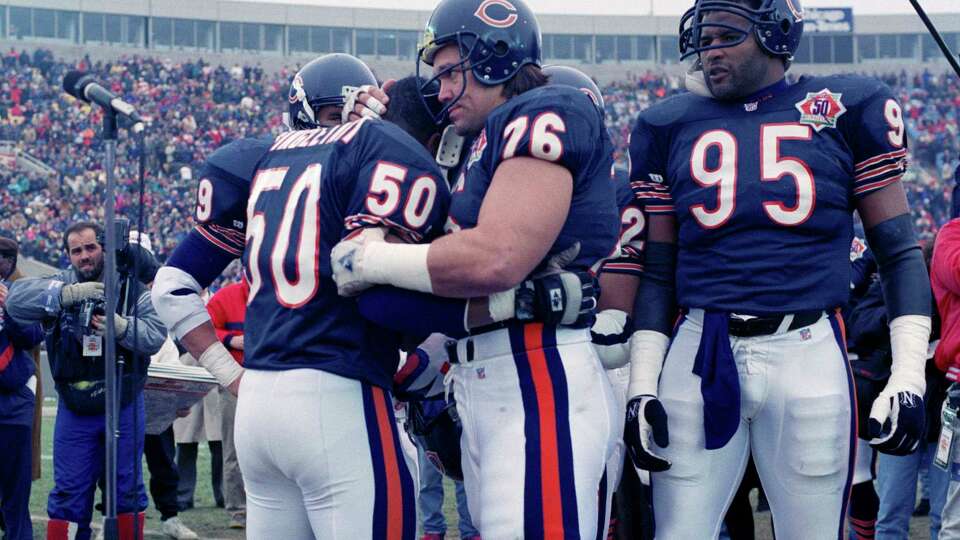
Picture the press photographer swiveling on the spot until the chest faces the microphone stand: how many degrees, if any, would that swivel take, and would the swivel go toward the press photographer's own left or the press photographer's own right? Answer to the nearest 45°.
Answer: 0° — they already face it

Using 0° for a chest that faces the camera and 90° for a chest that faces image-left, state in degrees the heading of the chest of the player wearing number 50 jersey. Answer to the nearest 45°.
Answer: approximately 225°

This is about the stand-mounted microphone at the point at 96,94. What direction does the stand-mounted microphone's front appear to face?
to the viewer's left

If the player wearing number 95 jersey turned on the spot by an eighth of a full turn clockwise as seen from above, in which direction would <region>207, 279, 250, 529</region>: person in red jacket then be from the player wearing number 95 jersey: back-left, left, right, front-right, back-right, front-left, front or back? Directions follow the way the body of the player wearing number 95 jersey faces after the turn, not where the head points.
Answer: right

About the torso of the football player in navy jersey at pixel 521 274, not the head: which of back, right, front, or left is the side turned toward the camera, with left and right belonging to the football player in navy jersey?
left

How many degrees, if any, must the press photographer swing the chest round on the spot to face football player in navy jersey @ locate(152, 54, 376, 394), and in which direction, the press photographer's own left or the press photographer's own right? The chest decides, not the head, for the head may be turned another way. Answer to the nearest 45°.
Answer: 0° — they already face them

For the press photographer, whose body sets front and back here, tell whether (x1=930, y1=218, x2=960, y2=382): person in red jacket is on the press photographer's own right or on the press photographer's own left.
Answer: on the press photographer's own left
